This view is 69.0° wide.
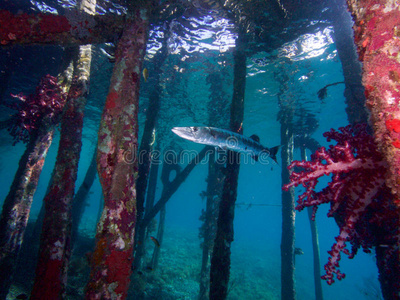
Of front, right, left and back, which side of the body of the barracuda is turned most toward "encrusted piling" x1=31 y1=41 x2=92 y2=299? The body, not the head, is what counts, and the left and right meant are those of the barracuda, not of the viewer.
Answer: front

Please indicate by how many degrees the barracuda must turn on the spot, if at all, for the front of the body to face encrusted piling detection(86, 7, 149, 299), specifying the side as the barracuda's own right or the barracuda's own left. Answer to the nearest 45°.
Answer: approximately 45° to the barracuda's own left

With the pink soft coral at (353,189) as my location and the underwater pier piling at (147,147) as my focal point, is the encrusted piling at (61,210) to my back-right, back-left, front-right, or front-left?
front-left

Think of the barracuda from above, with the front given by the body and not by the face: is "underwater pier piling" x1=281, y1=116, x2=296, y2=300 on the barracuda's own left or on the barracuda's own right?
on the barracuda's own right

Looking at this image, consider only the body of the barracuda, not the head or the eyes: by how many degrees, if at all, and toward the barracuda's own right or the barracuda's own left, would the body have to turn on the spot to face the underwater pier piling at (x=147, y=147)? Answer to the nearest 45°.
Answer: approximately 45° to the barracuda's own right

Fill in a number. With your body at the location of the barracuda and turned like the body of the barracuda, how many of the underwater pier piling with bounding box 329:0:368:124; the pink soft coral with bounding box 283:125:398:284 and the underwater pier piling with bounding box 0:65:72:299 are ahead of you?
1

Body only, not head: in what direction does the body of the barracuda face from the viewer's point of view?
to the viewer's left

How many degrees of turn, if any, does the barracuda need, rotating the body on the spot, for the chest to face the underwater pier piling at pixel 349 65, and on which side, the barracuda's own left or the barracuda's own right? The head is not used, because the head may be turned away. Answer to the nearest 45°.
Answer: approximately 180°

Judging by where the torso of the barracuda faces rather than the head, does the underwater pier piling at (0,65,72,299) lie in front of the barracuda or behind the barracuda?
in front
